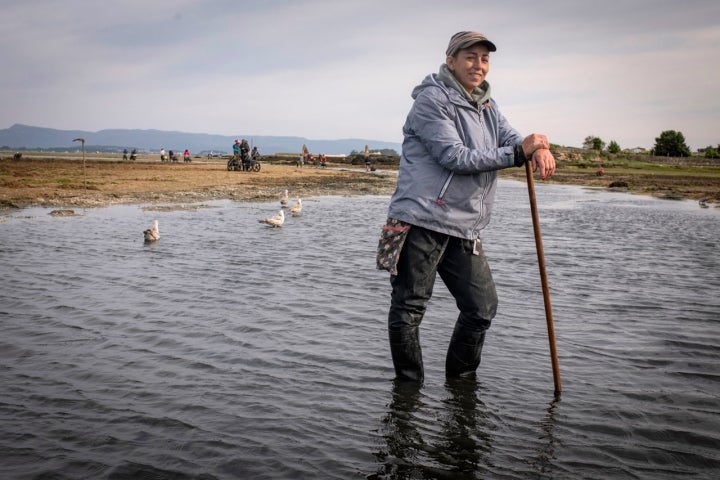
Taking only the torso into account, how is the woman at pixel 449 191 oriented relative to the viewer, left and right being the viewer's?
facing the viewer and to the right of the viewer

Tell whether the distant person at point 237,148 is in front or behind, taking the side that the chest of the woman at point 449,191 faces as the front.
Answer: behind
